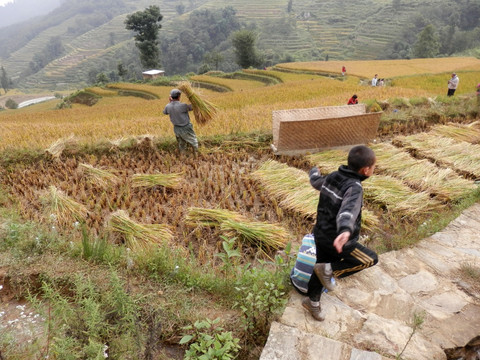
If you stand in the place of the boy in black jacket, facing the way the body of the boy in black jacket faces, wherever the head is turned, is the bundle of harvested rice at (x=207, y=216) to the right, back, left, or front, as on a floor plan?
left

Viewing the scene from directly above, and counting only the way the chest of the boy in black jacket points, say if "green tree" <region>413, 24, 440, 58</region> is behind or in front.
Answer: in front

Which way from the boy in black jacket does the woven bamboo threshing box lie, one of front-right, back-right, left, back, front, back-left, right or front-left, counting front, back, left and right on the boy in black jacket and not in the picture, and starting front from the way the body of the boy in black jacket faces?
front-left

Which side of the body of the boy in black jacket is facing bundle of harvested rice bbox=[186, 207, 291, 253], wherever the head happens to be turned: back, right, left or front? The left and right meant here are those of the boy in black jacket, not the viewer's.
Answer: left

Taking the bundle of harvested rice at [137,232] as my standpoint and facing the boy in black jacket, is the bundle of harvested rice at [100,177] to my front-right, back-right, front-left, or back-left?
back-left

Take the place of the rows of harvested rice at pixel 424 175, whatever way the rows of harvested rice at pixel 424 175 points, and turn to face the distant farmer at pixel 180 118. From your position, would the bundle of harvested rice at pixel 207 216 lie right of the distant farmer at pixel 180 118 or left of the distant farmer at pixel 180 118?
left

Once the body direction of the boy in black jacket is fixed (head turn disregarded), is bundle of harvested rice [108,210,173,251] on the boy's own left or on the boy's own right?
on the boy's own left
